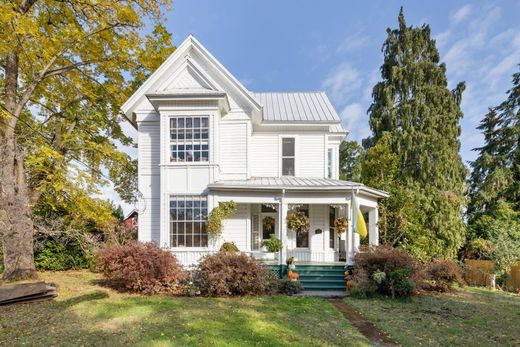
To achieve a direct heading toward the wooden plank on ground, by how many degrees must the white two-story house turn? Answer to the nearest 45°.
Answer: approximately 45° to its right

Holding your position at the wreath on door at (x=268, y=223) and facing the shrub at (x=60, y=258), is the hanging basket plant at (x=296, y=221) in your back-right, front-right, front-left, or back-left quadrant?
back-left

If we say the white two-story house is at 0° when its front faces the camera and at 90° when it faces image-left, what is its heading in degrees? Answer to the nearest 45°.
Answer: approximately 0°

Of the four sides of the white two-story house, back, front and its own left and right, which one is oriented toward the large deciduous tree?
right

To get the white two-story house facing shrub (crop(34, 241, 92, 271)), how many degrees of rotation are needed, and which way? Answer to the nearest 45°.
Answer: approximately 90° to its right

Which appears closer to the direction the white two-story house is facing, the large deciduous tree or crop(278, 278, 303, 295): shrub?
the shrub

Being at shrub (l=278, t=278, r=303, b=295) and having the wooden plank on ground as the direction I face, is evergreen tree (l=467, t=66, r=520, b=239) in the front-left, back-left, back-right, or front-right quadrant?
back-right
